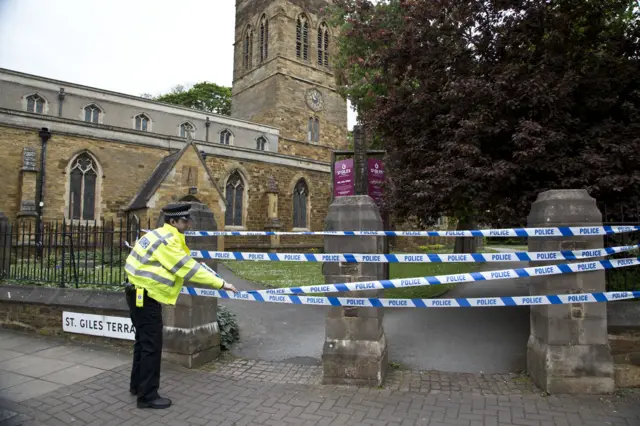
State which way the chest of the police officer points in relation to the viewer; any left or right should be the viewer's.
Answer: facing to the right of the viewer

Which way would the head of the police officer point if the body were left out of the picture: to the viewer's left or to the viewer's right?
to the viewer's right

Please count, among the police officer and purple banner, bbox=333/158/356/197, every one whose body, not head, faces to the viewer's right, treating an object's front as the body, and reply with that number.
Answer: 1

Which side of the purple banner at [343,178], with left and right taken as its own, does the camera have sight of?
front

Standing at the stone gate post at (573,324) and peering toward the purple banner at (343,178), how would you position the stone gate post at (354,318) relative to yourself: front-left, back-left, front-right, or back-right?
front-left

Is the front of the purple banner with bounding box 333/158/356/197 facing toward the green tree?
no

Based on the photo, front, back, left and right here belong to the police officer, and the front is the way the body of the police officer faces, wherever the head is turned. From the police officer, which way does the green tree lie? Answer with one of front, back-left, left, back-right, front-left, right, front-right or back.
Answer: left

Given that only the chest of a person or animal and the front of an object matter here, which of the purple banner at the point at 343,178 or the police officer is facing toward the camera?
the purple banner

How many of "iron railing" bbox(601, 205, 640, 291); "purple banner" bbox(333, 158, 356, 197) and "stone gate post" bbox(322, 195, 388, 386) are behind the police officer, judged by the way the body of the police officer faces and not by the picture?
0

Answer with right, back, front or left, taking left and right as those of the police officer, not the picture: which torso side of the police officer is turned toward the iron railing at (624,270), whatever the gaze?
front

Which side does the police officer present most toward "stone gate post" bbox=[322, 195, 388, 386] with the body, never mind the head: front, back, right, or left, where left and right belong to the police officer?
front

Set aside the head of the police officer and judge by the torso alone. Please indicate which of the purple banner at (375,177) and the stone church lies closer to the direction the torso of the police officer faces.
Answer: the purple banner
